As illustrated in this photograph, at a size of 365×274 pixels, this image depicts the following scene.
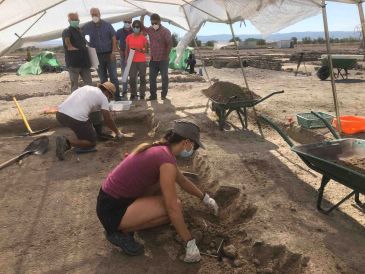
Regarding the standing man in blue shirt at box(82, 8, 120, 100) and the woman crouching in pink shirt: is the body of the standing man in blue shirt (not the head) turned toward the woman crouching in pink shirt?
yes

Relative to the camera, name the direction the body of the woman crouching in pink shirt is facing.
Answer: to the viewer's right

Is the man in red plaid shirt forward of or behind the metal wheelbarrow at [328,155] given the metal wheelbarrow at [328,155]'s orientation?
behind

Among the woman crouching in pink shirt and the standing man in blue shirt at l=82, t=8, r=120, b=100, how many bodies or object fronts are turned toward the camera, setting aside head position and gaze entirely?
1

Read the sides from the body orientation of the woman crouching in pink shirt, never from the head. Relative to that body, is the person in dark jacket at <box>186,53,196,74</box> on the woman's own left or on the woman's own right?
on the woman's own left

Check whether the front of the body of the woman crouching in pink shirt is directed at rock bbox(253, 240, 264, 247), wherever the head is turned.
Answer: yes

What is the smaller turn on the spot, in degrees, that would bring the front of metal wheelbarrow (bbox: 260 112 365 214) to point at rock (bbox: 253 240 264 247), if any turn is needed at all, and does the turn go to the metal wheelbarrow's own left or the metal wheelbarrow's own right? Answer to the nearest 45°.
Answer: approximately 90° to the metal wheelbarrow's own right

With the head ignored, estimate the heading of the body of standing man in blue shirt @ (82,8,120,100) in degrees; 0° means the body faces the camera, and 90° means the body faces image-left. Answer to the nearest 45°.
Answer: approximately 0°

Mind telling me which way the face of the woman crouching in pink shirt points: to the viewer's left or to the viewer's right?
to the viewer's right

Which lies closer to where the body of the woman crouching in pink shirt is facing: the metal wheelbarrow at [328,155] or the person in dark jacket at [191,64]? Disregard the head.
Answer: the metal wheelbarrow

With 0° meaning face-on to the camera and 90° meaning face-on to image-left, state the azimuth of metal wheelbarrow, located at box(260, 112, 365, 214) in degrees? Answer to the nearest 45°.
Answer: approximately 315°

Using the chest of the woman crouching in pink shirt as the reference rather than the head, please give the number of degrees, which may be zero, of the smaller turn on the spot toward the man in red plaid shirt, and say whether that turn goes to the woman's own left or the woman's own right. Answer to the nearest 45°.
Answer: approximately 90° to the woman's own left

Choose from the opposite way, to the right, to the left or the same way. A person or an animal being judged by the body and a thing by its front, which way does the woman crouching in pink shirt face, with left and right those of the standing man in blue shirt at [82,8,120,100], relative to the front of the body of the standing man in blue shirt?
to the left
